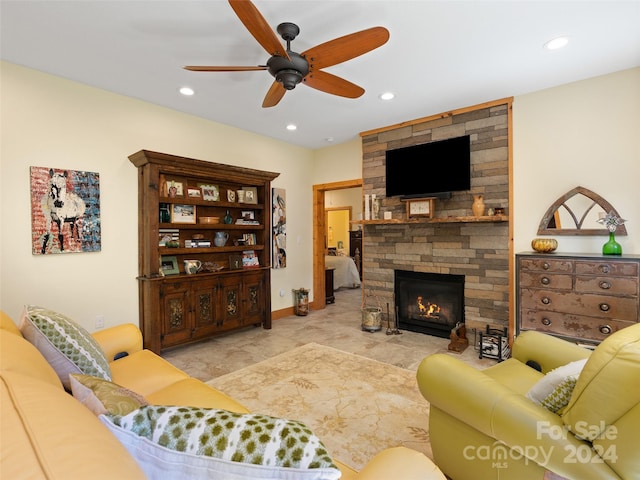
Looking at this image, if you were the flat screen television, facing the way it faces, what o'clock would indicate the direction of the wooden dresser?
The wooden dresser is roughly at 9 o'clock from the flat screen television.

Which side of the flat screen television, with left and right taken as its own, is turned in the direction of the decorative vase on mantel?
left

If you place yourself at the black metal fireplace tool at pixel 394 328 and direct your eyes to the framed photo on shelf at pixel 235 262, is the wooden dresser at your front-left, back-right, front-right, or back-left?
back-left

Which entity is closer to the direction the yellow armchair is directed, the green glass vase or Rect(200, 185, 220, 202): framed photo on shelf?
the framed photo on shelf

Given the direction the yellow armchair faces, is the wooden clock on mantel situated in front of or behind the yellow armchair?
in front

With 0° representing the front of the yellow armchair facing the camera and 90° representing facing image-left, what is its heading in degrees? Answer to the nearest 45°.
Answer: approximately 135°

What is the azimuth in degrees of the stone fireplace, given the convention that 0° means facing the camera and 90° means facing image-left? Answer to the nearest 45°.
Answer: approximately 45°

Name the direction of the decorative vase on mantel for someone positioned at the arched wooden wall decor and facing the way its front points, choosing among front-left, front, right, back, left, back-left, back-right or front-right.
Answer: right

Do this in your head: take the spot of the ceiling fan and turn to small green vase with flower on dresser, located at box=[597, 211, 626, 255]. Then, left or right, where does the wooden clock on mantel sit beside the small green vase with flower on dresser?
left
